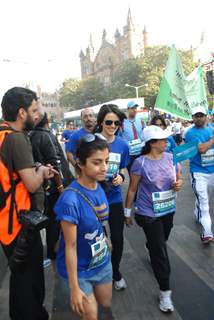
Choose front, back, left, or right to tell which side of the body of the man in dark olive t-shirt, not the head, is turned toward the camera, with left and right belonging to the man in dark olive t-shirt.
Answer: right

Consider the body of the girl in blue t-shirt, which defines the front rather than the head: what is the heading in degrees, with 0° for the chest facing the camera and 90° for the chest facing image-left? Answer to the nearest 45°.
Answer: approximately 315°

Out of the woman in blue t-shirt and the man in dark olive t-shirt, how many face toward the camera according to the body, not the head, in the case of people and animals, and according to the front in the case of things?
1

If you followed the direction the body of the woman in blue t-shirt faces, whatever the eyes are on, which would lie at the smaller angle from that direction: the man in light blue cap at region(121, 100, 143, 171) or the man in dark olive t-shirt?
the man in dark olive t-shirt

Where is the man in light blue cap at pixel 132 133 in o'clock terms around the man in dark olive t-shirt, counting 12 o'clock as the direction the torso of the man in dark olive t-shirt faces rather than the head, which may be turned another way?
The man in light blue cap is roughly at 10 o'clock from the man in dark olive t-shirt.

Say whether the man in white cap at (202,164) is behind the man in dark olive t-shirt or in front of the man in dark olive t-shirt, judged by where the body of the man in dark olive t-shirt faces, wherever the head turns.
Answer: in front

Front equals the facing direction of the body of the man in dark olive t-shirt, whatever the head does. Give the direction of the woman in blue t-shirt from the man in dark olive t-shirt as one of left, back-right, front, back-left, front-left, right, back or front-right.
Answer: front-left

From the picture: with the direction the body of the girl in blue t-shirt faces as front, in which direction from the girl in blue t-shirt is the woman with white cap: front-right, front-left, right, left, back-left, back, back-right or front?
left
